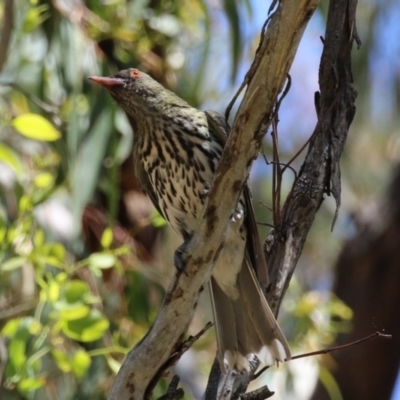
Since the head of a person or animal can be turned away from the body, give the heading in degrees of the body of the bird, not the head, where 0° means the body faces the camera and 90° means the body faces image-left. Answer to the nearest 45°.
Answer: approximately 45°

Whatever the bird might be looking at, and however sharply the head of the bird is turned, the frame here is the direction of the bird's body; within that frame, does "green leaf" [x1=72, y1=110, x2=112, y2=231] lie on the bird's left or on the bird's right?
on the bird's right

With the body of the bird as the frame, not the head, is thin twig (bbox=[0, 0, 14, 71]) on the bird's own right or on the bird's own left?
on the bird's own right

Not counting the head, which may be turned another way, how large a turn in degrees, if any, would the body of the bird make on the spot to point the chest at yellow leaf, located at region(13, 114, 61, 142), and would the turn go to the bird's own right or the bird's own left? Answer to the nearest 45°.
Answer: approximately 45° to the bird's own right

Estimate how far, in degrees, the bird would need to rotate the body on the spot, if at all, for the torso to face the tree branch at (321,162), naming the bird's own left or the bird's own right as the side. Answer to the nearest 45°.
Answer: approximately 90° to the bird's own left
